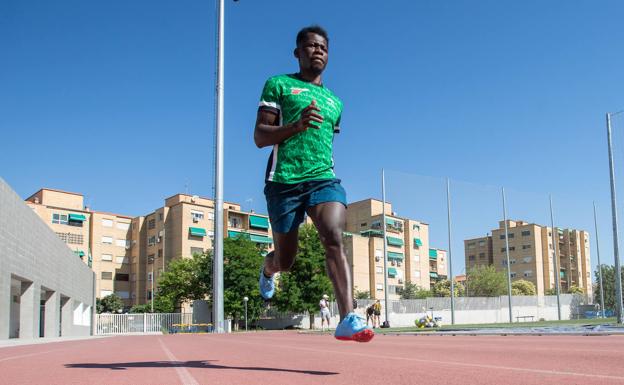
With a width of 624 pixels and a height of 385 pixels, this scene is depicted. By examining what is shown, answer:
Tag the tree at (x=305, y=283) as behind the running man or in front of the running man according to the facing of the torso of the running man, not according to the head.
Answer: behind

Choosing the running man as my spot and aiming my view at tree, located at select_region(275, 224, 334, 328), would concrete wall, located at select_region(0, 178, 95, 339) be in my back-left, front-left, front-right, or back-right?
front-left

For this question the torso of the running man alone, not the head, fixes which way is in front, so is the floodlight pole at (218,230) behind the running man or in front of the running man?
behind

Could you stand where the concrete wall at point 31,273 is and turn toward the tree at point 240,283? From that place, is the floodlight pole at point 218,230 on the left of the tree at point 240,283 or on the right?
right

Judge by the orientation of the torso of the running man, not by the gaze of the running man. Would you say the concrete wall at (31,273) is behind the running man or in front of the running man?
behind

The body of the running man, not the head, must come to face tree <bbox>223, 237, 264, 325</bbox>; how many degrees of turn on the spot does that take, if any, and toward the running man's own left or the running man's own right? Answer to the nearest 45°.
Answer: approximately 135° to the running man's own left

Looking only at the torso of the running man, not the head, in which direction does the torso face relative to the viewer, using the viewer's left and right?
facing the viewer and to the right of the viewer
